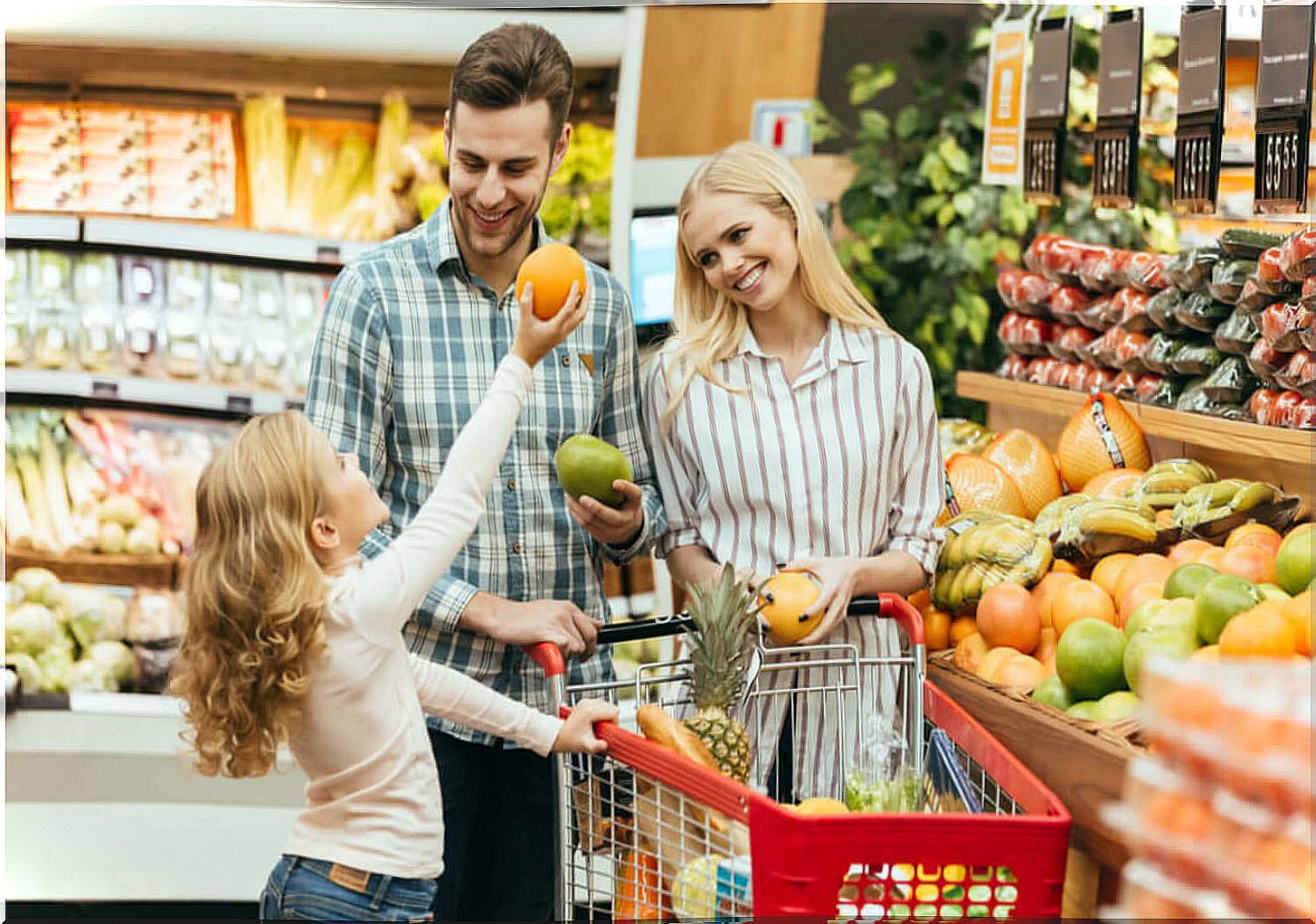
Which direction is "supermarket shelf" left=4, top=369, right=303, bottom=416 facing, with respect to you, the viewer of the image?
facing the viewer

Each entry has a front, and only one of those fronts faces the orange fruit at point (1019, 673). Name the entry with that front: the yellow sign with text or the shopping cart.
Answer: the yellow sign with text

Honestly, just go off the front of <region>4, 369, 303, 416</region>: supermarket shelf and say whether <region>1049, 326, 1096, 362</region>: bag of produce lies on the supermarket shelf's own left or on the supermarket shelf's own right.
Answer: on the supermarket shelf's own left

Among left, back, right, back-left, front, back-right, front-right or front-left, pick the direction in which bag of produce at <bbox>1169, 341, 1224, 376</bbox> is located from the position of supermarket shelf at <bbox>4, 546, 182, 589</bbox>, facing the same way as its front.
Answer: front-left

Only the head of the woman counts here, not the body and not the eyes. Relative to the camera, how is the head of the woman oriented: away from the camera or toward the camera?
toward the camera

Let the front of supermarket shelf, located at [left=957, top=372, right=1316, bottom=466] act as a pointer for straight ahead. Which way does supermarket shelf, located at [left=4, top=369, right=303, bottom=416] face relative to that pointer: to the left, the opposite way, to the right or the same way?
to the left

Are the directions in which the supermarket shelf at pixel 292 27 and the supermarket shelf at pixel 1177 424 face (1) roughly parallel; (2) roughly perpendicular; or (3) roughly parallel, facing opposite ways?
roughly perpendicular

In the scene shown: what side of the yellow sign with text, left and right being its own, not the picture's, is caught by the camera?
front

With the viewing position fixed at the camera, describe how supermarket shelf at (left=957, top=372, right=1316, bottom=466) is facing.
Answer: facing the viewer and to the left of the viewer

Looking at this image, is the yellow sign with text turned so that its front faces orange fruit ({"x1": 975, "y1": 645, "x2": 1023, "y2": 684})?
yes

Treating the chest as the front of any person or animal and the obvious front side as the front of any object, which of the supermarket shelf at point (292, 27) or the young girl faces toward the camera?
the supermarket shelf

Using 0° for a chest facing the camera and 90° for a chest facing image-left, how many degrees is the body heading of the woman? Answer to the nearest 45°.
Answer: approximately 0°

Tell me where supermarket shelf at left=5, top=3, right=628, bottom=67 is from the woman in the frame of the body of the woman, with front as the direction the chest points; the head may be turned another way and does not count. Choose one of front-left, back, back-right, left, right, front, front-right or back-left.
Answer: back-right

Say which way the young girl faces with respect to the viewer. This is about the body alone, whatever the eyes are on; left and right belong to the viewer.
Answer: facing away from the viewer and to the right of the viewer

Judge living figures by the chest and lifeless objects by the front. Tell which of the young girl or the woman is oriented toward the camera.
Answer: the woman

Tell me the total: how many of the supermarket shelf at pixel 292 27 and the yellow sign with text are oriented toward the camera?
2
